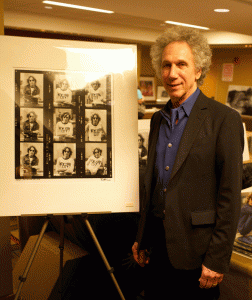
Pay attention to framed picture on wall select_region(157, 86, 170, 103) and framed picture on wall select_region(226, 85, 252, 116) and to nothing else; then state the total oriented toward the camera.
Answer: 2

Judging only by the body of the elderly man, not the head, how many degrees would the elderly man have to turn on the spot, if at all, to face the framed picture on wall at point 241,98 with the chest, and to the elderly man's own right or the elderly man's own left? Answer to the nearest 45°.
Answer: approximately 135° to the elderly man's own right

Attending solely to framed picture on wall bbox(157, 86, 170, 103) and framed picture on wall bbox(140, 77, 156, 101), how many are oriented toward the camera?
2

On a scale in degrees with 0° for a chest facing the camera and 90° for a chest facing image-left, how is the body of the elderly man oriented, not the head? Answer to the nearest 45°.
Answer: approximately 45°

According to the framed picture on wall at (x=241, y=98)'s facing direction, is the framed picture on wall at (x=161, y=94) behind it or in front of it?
behind

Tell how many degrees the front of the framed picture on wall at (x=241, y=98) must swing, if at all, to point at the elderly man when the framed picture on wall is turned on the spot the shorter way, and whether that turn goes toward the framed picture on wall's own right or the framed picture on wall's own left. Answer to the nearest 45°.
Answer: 0° — it already faces them

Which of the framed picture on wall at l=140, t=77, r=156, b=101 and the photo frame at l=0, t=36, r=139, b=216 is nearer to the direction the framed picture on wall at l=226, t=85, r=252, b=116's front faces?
the photo frame
